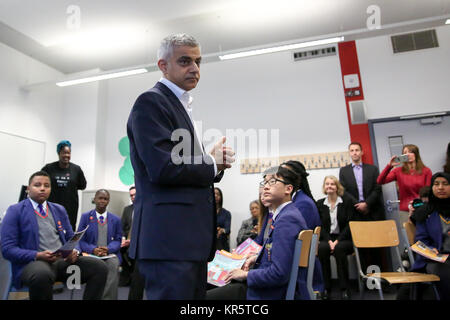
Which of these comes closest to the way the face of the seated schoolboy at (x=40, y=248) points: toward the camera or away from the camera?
toward the camera

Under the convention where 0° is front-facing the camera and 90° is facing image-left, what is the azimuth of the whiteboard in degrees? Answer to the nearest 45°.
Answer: approximately 315°

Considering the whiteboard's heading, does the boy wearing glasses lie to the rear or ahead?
ahead

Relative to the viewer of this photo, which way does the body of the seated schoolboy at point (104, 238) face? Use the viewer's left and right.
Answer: facing the viewer

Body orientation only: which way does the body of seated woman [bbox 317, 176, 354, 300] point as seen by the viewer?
toward the camera

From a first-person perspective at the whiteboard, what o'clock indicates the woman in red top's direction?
The woman in red top is roughly at 12 o'clock from the whiteboard.

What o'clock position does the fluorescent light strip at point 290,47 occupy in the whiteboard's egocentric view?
The fluorescent light strip is roughly at 12 o'clock from the whiteboard.

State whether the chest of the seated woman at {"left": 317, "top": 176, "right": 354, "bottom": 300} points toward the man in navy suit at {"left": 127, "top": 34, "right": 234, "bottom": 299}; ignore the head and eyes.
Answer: yes

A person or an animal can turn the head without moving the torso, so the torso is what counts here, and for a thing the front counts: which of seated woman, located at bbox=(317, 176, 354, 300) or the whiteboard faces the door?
the whiteboard

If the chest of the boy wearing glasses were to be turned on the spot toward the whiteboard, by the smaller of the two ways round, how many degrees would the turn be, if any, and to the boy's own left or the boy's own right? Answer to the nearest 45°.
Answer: approximately 45° to the boy's own right

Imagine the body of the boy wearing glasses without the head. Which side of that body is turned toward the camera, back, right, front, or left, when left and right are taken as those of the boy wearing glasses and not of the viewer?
left

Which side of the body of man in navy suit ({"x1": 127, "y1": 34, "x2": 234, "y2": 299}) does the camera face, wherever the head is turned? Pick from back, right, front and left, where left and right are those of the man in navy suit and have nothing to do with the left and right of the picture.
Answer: right

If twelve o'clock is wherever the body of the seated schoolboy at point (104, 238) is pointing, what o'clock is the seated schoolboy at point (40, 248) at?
the seated schoolboy at point (40, 248) is roughly at 1 o'clock from the seated schoolboy at point (104, 238).

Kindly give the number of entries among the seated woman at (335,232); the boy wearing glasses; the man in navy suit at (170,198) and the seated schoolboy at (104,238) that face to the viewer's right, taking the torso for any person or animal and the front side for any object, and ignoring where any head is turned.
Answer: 1
